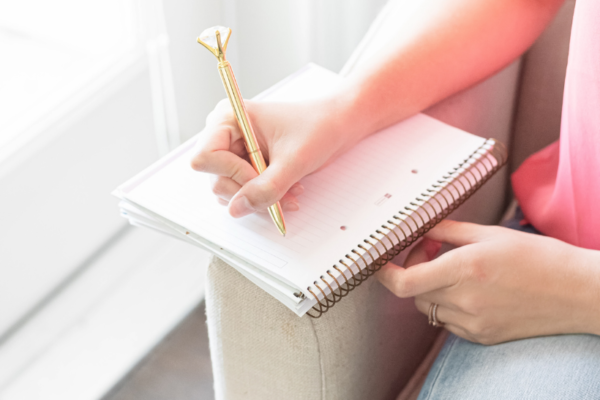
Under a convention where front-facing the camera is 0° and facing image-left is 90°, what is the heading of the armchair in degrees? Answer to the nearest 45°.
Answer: approximately 45°
